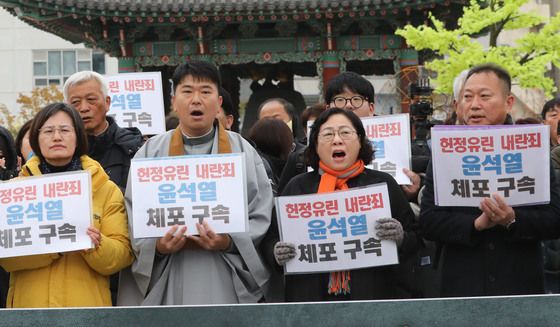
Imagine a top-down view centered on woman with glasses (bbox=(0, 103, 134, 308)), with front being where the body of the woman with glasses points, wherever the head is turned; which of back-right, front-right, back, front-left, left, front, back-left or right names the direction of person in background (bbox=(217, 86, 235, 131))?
back-left

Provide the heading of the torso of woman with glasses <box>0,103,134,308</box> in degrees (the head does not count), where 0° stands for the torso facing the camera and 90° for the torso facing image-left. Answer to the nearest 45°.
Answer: approximately 0°

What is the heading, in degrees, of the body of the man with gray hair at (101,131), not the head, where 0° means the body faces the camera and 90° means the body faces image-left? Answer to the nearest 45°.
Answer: approximately 45°

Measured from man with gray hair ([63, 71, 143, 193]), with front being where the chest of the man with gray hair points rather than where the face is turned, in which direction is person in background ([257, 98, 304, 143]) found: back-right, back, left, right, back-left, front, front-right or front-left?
back

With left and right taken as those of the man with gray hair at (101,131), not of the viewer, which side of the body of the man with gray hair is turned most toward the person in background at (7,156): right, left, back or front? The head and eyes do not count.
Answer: right

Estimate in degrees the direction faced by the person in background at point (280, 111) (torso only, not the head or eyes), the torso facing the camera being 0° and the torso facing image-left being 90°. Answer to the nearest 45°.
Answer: approximately 45°

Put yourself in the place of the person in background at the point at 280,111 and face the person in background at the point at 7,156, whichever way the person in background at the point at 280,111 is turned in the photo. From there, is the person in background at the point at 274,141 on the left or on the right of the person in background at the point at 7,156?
left
